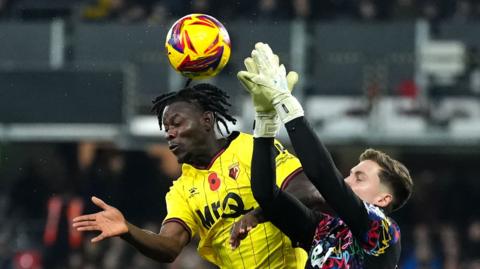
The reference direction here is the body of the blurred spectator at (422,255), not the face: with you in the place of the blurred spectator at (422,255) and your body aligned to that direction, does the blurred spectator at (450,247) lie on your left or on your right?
on your left

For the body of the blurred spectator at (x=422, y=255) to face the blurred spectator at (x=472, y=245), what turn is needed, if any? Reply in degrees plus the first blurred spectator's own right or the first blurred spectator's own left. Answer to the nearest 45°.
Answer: approximately 135° to the first blurred spectator's own left

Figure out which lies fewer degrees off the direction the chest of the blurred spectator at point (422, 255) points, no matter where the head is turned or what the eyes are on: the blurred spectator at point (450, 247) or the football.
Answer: the football

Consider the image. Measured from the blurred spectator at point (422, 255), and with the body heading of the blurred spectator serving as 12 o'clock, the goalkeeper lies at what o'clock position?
The goalkeeper is roughly at 12 o'clock from the blurred spectator.

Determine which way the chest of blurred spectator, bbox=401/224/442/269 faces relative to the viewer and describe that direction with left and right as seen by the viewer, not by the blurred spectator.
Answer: facing the viewer

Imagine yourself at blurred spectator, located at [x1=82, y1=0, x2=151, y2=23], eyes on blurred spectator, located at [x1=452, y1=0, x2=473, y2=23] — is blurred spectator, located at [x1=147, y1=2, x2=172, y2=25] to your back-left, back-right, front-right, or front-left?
front-right

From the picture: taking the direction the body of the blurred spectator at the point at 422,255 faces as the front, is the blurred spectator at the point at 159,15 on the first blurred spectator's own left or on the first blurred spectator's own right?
on the first blurred spectator's own right
